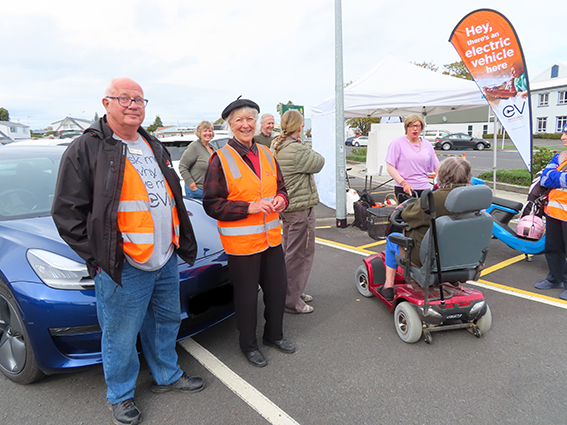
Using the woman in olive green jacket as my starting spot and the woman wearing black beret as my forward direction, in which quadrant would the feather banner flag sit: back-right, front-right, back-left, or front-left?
back-left

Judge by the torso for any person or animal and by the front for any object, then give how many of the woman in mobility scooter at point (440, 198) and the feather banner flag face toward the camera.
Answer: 1

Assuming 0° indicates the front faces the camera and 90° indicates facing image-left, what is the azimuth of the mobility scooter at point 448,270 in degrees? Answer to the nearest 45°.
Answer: approximately 135°

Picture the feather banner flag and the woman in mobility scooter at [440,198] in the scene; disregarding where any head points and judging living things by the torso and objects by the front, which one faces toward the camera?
the feather banner flag

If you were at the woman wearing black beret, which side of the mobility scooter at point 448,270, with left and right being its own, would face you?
left

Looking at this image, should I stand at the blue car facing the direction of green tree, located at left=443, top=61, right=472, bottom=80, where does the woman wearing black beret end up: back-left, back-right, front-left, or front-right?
front-right

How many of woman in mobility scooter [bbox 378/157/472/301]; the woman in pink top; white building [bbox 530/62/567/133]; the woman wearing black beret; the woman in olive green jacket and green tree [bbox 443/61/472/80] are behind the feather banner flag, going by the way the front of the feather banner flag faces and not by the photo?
2

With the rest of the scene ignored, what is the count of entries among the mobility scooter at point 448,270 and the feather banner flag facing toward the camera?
1

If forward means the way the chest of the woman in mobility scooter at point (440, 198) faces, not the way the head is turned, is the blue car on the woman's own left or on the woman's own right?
on the woman's own left

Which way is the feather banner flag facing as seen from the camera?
toward the camera

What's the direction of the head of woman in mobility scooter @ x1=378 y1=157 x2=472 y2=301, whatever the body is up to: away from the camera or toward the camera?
away from the camera
